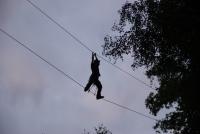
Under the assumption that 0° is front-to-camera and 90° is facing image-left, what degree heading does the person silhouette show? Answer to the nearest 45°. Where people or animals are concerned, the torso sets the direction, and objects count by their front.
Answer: approximately 270°

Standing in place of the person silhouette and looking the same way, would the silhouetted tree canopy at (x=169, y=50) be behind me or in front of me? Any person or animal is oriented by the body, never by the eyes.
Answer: in front
